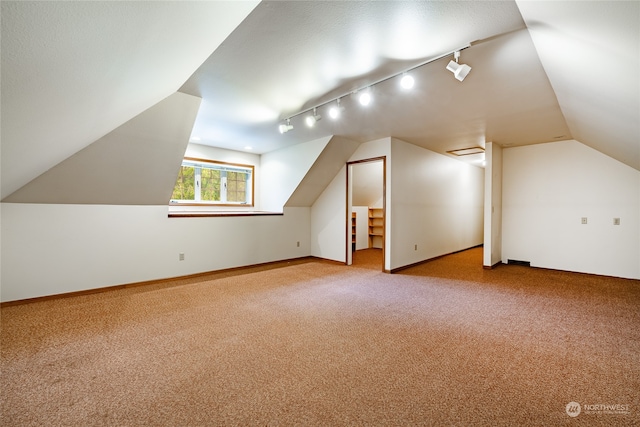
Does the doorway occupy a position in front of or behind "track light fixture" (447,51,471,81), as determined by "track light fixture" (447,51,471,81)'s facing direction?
behind

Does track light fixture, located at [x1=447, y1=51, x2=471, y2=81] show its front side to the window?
no

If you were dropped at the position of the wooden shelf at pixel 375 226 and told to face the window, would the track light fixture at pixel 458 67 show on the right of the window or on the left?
left

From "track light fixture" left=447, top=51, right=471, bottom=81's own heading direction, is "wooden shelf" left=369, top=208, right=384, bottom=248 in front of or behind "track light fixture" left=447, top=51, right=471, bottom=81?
behind
